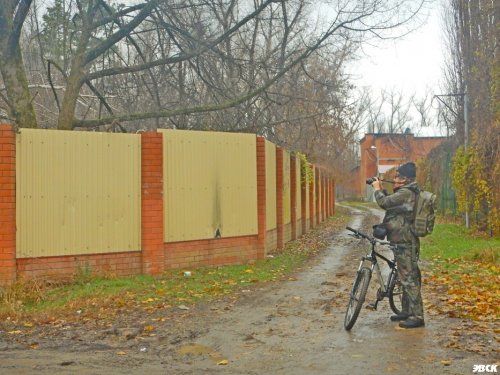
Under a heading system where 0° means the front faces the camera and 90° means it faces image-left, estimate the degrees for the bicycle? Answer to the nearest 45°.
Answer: approximately 45°

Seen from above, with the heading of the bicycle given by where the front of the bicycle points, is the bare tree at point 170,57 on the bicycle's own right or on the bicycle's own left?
on the bicycle's own right

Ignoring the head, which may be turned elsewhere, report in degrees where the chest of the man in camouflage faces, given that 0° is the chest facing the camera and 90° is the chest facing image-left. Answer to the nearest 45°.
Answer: approximately 90°

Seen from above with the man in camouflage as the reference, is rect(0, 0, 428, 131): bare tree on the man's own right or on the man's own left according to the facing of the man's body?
on the man's own right
